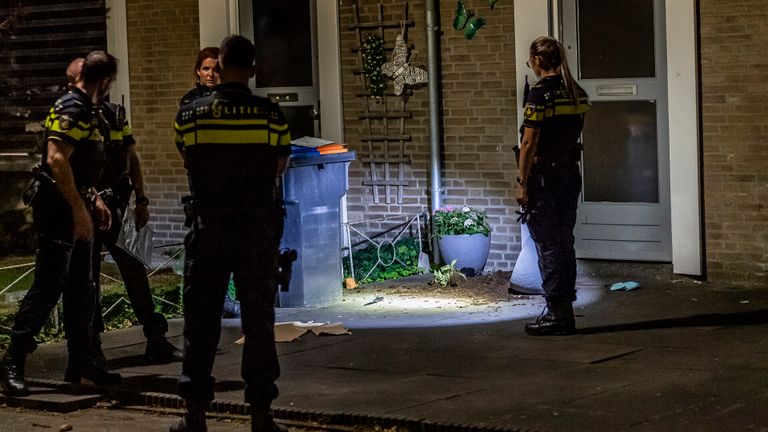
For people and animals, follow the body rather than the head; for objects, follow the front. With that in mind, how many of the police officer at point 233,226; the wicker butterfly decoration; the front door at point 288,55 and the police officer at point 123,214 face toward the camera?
2

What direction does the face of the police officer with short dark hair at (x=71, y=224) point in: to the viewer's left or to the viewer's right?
to the viewer's right

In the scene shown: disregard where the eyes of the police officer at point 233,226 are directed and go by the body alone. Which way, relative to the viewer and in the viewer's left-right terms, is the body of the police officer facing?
facing away from the viewer

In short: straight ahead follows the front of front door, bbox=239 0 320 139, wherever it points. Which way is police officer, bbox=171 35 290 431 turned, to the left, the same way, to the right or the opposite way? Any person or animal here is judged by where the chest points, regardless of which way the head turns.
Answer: the opposite way

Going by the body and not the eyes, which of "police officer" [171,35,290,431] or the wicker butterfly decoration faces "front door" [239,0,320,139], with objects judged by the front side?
the police officer

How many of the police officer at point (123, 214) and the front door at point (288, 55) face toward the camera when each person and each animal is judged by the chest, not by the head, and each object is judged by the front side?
1

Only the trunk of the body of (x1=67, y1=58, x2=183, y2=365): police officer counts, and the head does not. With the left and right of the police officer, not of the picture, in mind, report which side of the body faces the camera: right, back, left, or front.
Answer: right

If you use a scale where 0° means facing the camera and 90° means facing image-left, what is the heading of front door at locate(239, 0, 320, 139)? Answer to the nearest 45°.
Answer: approximately 0°

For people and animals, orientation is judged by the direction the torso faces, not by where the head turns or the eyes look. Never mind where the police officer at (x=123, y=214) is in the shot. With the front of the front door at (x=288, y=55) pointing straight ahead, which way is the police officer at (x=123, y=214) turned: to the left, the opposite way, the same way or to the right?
to the left
